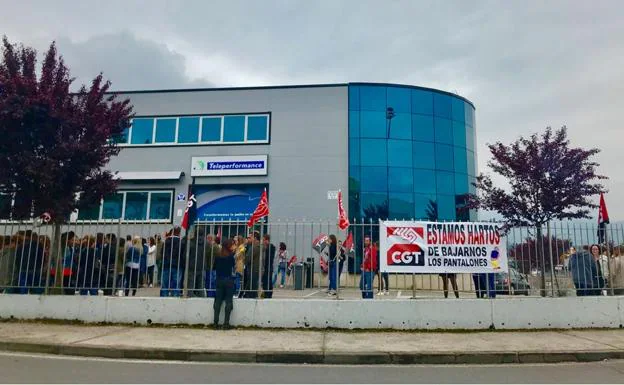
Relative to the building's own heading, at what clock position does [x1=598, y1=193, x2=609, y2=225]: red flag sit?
The red flag is roughly at 11 o'clock from the building.

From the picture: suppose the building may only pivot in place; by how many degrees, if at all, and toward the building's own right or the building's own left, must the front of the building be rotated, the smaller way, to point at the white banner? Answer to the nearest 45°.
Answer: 0° — it already faces it

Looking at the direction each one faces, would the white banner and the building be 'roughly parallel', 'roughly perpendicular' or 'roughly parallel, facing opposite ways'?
roughly parallel

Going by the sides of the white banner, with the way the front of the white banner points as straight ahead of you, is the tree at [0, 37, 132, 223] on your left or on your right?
on your right

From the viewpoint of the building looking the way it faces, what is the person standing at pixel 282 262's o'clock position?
The person standing is roughly at 12 o'clock from the building.

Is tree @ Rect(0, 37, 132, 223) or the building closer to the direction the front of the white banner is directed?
the tree

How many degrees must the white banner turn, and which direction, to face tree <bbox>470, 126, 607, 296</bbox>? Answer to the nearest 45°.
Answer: approximately 135° to its left

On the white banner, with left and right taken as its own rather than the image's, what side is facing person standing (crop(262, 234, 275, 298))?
right

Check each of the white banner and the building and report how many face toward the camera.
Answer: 2

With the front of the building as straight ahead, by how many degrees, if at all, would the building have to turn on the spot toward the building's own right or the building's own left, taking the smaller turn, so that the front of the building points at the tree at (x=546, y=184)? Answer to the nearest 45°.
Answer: approximately 45° to the building's own left

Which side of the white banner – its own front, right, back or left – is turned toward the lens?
front

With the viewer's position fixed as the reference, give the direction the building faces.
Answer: facing the viewer

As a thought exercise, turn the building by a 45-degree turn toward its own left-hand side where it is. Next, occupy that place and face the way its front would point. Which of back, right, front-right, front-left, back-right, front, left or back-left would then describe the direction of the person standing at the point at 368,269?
front-right
